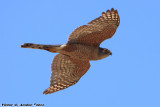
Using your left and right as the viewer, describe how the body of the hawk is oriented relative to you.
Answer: facing to the right of the viewer
